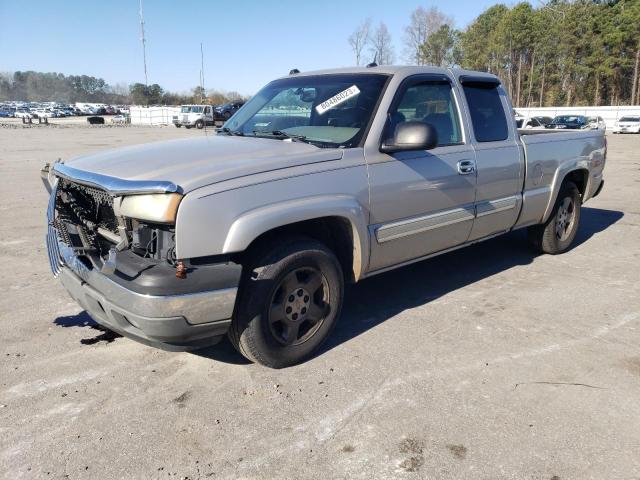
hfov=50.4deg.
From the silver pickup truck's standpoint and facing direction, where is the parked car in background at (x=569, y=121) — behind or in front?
behind

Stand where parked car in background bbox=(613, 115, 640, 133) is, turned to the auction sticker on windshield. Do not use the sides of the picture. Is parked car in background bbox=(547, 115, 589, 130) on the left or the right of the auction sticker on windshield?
right

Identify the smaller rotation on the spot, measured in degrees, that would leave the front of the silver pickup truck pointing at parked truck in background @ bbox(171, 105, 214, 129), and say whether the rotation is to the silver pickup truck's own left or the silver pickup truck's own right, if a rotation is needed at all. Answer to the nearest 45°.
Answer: approximately 135° to the silver pickup truck's own right

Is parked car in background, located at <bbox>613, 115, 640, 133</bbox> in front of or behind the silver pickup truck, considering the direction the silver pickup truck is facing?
behind

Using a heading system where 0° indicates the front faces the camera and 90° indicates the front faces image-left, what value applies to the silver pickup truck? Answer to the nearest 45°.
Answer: approximately 45°
